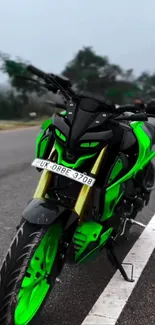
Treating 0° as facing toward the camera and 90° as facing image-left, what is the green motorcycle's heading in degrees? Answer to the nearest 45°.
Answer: approximately 45°
